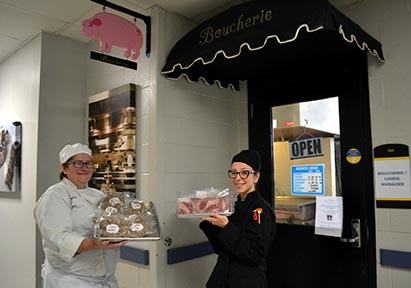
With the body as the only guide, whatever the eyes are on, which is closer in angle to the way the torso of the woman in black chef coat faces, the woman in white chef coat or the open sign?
the woman in white chef coat

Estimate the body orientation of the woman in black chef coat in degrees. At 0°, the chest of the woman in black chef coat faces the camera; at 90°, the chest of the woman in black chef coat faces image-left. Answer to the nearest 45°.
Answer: approximately 45°

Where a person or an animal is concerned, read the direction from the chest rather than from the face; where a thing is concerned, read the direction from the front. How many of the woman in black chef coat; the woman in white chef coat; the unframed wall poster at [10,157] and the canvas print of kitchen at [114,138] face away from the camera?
0

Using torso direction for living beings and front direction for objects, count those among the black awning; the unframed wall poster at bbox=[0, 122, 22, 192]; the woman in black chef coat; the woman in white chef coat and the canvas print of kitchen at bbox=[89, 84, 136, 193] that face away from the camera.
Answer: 0

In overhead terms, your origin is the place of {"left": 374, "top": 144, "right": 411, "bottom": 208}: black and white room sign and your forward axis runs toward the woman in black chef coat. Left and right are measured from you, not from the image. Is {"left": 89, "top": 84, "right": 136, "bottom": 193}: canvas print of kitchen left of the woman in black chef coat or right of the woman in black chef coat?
right

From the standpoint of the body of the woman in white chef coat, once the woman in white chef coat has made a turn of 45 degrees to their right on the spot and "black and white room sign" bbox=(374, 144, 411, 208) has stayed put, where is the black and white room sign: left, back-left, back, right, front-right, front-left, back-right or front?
left

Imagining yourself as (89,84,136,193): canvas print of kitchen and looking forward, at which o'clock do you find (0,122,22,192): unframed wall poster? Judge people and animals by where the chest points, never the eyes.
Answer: (0,122,22,192): unframed wall poster is roughly at 3 o'clock from (89,84,136,193): canvas print of kitchen.

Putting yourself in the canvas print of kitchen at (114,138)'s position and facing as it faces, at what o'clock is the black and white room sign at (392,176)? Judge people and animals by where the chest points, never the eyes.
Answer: The black and white room sign is roughly at 9 o'clock from the canvas print of kitchen.

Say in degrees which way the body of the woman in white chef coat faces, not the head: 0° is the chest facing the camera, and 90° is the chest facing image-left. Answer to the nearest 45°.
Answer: approximately 315°

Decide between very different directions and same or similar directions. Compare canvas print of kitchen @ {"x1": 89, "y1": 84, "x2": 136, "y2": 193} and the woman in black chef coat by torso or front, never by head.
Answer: same or similar directions

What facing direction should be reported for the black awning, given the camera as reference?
facing the viewer and to the left of the viewer
